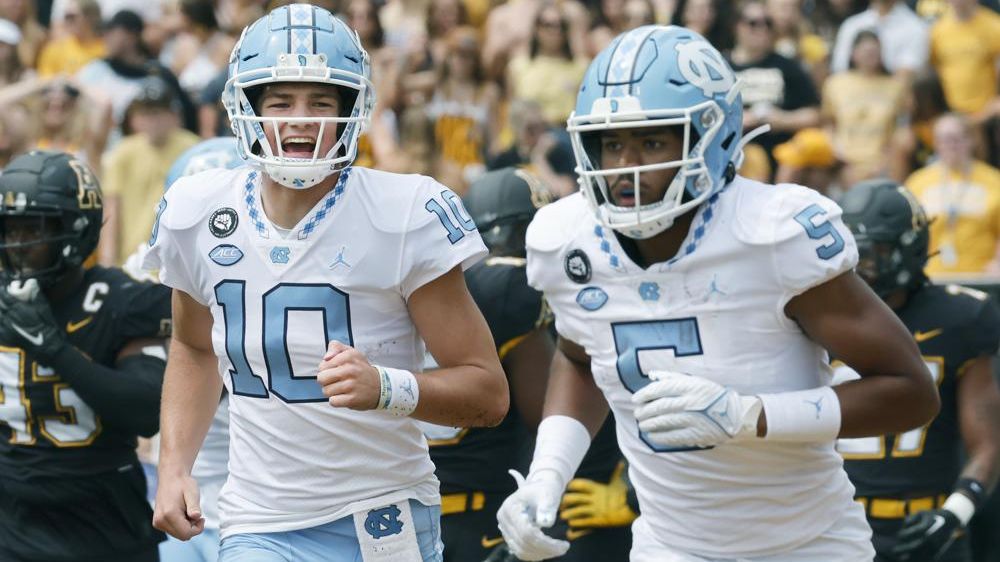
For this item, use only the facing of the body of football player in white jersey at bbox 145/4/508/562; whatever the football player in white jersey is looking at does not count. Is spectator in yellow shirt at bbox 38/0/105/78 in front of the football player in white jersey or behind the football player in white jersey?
behind

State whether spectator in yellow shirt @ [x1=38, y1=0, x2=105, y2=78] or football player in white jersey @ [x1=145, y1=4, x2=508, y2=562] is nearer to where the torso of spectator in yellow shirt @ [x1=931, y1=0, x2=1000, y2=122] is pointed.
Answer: the football player in white jersey

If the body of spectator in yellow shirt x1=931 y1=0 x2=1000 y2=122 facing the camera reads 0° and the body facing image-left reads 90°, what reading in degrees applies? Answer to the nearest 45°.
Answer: approximately 0°

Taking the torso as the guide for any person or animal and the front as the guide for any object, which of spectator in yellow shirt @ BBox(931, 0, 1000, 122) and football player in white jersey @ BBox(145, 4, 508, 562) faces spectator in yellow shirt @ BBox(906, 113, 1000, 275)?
spectator in yellow shirt @ BBox(931, 0, 1000, 122)

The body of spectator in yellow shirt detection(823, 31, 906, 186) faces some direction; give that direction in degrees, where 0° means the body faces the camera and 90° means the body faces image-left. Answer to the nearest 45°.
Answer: approximately 0°
